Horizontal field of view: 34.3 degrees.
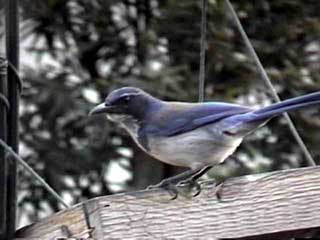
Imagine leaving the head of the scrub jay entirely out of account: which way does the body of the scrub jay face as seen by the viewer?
to the viewer's left

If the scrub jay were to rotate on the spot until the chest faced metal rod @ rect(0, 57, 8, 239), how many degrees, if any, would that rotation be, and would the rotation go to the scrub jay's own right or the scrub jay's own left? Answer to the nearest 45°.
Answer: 0° — it already faces it

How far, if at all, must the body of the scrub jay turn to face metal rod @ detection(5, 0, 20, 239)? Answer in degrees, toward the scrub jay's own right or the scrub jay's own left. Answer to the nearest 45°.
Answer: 0° — it already faces it
